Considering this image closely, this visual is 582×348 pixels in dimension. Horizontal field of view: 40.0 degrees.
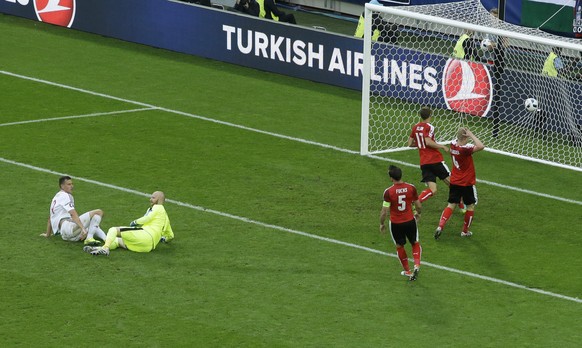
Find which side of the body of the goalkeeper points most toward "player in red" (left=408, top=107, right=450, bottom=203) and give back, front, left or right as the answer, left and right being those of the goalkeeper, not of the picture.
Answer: back

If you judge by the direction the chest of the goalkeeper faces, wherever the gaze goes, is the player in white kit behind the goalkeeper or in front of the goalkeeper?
in front

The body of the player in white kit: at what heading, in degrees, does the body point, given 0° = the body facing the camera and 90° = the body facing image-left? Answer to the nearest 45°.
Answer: approximately 270°

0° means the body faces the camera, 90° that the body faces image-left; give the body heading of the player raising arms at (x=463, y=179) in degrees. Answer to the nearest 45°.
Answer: approximately 225°

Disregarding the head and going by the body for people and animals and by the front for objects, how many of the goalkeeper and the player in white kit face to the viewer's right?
1

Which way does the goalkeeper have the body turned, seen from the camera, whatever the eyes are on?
to the viewer's left

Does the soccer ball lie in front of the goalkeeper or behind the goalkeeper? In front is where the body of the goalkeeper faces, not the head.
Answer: behind

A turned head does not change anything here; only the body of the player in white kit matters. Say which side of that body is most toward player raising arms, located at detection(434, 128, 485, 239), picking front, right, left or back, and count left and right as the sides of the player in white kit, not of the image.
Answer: front
